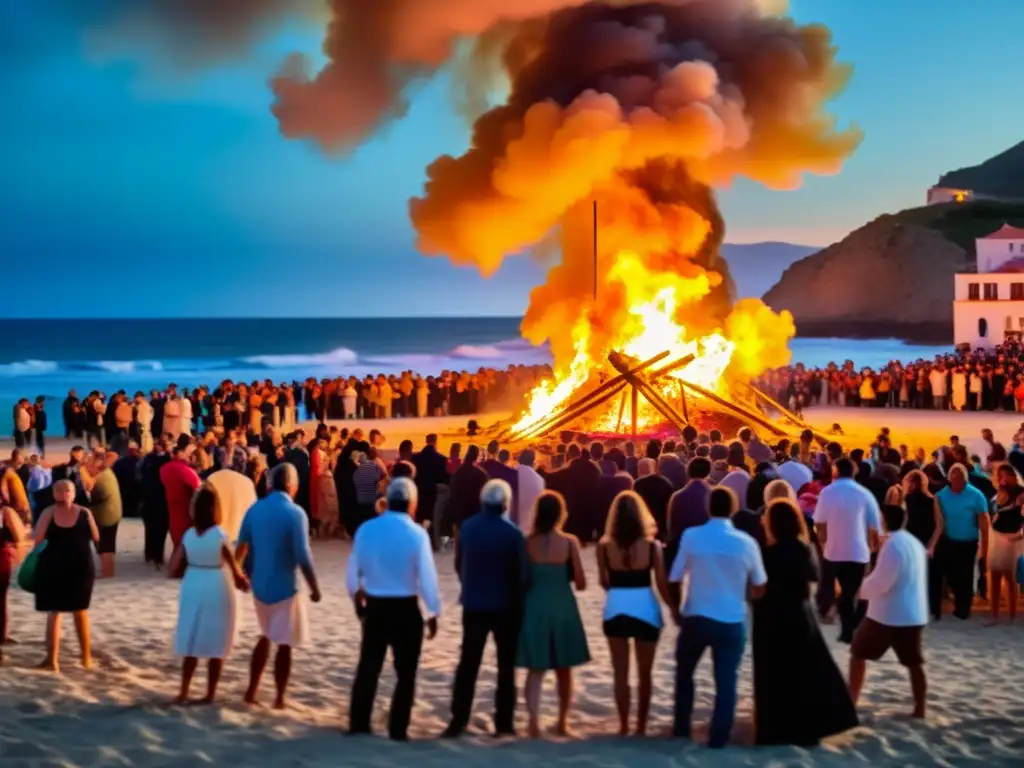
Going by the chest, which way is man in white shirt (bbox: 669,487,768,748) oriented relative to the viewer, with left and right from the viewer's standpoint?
facing away from the viewer

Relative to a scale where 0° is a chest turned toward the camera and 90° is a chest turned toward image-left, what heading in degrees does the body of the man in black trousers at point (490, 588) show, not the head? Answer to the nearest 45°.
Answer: approximately 180°

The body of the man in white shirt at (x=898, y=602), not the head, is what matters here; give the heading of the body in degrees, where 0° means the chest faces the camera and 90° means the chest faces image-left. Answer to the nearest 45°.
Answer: approximately 135°

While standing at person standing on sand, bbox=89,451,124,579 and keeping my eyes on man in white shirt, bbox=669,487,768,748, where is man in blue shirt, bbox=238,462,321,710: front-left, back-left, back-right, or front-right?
front-right

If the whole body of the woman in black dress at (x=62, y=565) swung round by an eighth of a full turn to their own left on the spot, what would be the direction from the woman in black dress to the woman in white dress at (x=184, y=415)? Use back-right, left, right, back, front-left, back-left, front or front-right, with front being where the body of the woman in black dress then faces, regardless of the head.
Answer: back-left

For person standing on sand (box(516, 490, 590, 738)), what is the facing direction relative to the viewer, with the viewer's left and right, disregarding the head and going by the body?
facing away from the viewer

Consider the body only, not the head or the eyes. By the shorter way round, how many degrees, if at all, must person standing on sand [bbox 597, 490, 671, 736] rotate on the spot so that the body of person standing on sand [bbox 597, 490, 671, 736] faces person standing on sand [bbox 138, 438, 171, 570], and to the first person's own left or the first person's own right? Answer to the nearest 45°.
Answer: approximately 45° to the first person's own left

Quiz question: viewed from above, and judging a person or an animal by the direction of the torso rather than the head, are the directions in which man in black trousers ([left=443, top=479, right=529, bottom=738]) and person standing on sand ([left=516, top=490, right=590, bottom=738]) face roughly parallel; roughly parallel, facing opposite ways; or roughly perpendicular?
roughly parallel

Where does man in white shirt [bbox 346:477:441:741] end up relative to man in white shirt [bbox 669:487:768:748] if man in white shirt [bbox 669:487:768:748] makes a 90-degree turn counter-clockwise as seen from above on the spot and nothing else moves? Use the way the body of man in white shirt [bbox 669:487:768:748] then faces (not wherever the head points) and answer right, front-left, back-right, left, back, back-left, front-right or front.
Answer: front

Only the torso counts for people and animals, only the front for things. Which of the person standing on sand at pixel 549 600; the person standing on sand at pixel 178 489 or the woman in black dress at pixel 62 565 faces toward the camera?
the woman in black dress

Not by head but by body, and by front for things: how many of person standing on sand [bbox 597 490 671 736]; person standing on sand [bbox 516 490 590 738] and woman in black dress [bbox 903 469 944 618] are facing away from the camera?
2

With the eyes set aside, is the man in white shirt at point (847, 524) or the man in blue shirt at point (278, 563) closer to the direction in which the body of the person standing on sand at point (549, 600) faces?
the man in white shirt

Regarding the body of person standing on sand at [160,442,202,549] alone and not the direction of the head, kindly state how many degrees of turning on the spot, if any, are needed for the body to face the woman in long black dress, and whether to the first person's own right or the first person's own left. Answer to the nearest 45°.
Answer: approximately 90° to the first person's own right

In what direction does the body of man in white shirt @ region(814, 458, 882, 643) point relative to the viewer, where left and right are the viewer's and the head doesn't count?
facing away from the viewer

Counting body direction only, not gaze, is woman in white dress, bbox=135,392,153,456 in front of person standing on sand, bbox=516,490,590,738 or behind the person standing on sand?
in front
